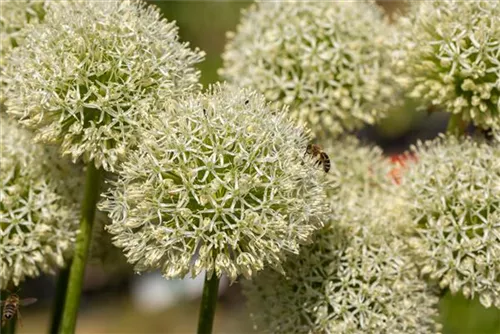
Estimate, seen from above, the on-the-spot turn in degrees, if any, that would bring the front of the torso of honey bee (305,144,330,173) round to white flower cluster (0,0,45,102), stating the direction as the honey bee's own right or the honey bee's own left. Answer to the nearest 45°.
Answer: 0° — it already faces it

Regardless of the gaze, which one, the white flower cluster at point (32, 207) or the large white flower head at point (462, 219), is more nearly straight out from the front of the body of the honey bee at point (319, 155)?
the white flower cluster

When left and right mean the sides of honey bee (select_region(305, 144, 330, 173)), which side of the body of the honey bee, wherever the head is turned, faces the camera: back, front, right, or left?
left

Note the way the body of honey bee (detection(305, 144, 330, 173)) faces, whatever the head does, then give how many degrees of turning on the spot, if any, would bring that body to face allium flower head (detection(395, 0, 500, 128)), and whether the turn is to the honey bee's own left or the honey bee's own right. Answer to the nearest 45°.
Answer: approximately 180°

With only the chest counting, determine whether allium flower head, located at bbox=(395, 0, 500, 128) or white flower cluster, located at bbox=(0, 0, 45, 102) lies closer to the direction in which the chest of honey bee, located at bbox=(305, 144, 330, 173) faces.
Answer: the white flower cluster

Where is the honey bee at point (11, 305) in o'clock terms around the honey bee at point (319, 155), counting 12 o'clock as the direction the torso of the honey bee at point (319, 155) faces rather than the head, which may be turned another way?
the honey bee at point (11, 305) is roughly at 12 o'clock from the honey bee at point (319, 155).

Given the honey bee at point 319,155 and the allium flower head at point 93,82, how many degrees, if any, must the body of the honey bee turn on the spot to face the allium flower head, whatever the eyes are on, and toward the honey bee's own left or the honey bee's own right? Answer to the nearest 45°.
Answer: approximately 45° to the honey bee's own left
